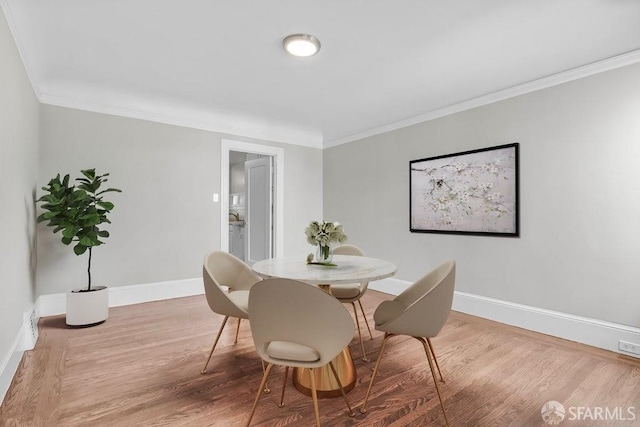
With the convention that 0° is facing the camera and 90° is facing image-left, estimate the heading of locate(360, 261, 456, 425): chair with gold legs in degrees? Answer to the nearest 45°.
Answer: approximately 90°

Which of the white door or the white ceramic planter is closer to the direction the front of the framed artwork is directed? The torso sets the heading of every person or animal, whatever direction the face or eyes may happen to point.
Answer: the white ceramic planter

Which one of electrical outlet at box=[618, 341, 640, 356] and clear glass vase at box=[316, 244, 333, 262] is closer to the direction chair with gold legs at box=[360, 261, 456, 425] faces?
the clear glass vase

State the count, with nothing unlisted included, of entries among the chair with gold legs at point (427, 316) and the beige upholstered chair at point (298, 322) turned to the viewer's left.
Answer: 1

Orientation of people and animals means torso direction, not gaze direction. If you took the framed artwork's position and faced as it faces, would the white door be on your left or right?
on your right

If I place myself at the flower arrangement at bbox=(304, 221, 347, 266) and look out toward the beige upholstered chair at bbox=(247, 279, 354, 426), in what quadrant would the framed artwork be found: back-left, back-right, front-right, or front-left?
back-left

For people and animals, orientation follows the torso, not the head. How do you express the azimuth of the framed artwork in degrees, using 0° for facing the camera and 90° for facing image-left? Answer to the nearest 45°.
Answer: approximately 45°

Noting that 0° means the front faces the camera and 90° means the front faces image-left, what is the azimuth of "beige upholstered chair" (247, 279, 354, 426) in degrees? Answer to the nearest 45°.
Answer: approximately 225°
